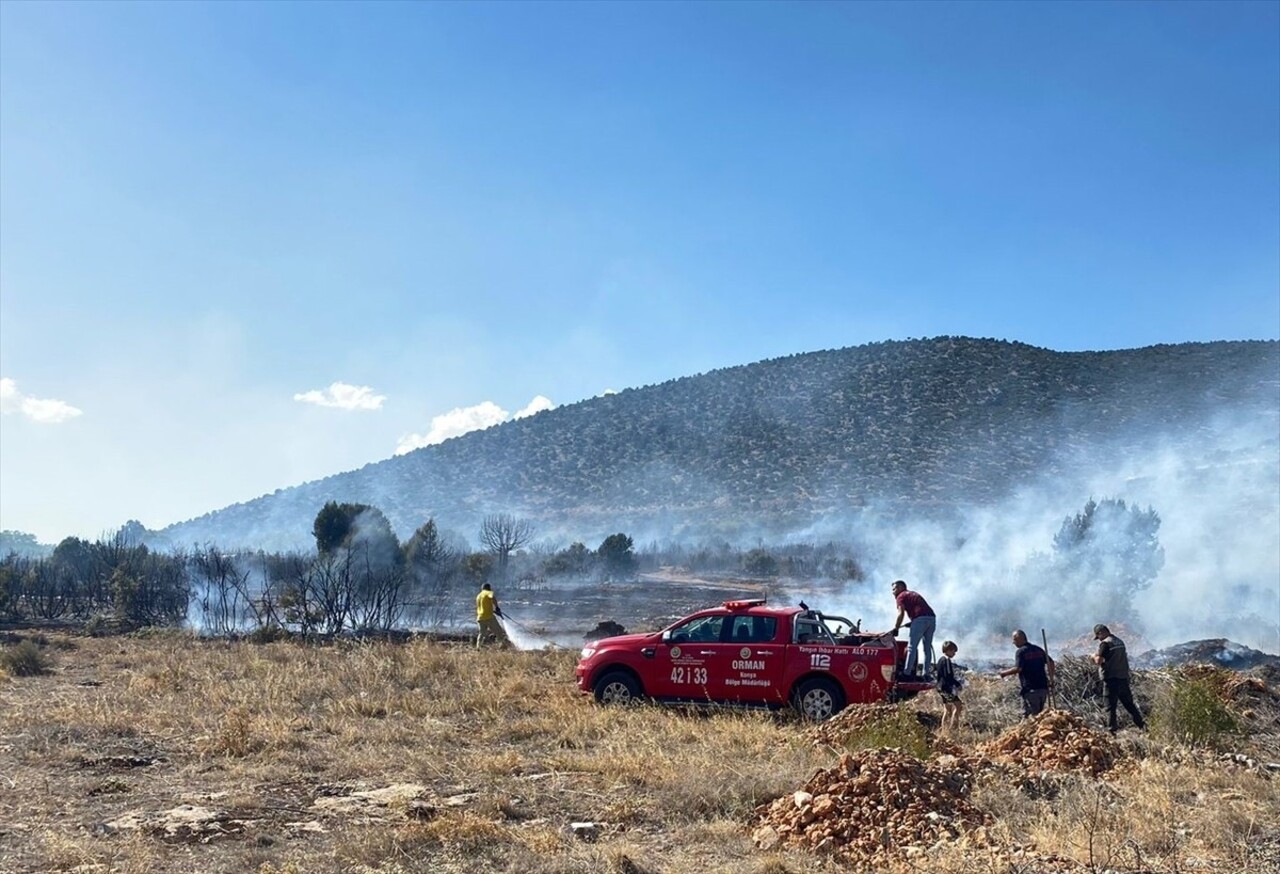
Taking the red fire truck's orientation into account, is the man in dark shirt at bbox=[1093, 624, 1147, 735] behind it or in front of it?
behind

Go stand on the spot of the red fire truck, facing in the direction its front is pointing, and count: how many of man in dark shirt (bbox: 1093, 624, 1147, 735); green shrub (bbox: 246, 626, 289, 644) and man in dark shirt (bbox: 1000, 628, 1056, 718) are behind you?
2

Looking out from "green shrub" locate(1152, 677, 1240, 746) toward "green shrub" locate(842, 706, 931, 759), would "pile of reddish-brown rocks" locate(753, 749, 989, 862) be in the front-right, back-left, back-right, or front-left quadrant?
front-left

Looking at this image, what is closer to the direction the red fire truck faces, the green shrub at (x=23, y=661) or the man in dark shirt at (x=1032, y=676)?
the green shrub

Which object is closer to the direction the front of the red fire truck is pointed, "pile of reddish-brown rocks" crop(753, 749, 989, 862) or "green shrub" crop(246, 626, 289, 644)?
the green shrub

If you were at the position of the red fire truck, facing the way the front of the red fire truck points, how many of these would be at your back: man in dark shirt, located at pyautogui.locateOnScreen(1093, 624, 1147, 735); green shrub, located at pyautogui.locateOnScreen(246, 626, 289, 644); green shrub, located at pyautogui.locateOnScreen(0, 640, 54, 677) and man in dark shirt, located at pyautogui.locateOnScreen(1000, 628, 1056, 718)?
2

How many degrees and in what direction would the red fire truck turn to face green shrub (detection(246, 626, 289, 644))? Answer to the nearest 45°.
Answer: approximately 45° to its right

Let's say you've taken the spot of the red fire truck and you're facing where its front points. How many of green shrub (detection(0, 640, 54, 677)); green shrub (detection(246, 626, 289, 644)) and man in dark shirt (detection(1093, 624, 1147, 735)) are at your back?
1

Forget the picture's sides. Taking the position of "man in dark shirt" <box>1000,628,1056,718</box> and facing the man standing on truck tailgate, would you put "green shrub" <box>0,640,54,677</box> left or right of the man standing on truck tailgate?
left

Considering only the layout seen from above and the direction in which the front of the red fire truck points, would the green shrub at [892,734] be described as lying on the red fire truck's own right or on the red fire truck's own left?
on the red fire truck's own left

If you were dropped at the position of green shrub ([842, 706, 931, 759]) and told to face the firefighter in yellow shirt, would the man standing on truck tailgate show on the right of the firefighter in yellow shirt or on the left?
right

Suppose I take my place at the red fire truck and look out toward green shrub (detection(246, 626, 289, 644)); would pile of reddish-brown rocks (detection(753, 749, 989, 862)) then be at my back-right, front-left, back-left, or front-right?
back-left

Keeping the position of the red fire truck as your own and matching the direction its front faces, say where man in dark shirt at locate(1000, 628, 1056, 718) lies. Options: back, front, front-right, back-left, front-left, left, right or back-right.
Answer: back

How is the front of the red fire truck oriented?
to the viewer's left

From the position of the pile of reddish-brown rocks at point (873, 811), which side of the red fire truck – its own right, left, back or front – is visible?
left

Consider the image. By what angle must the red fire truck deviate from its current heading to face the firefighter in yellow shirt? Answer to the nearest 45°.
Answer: approximately 45° to its right
